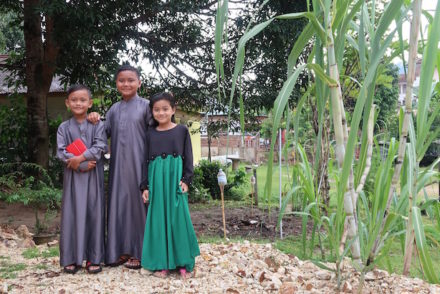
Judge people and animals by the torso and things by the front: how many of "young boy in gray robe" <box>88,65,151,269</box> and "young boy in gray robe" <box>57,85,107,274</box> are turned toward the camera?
2

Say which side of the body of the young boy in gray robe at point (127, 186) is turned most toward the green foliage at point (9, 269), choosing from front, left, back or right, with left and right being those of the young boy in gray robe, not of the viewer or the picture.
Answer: right

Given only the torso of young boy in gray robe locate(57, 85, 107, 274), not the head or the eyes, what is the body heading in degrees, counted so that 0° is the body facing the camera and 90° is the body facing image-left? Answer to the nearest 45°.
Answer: approximately 0°
